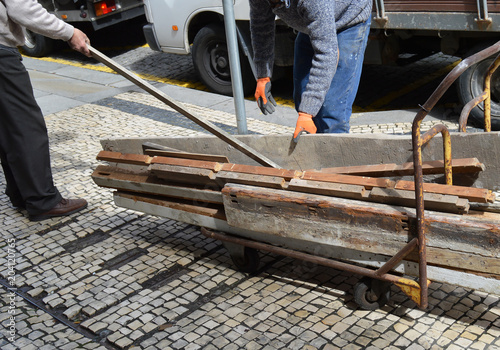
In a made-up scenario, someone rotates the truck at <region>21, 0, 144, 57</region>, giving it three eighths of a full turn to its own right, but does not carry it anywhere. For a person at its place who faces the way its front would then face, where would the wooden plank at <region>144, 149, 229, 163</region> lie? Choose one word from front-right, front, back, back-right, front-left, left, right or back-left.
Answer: right

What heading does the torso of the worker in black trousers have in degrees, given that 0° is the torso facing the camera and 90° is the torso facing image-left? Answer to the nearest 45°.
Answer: approximately 270°

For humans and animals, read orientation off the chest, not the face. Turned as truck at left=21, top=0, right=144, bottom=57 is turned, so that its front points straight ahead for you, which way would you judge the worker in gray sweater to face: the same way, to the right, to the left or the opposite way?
to the left

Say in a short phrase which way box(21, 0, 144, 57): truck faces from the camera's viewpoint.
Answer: facing away from the viewer and to the left of the viewer

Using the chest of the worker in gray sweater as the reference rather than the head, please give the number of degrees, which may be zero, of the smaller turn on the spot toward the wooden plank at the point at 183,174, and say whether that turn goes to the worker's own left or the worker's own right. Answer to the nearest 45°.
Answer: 0° — they already face it

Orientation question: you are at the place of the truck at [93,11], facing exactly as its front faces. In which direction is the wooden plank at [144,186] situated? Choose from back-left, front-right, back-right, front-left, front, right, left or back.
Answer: back-left
